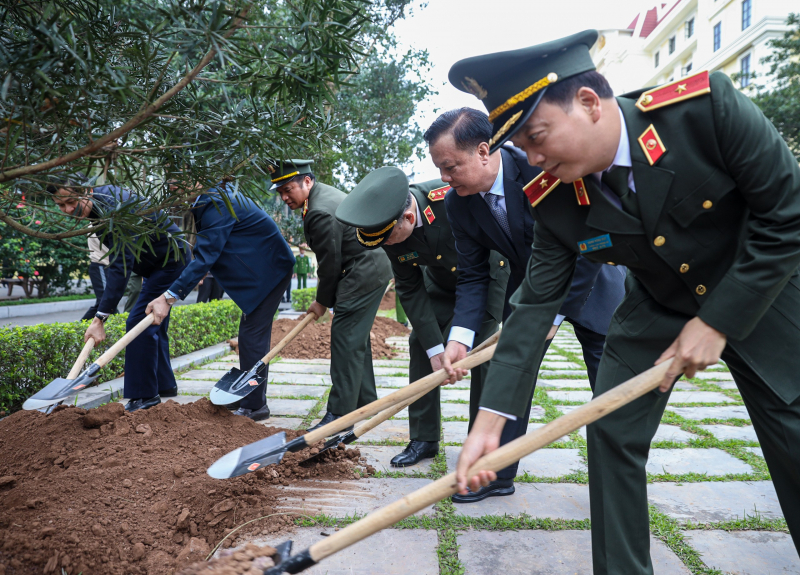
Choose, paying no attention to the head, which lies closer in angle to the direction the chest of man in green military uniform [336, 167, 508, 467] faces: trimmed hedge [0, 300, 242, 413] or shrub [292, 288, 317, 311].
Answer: the trimmed hedge

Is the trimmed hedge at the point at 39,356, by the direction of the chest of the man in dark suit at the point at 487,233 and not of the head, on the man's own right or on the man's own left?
on the man's own right

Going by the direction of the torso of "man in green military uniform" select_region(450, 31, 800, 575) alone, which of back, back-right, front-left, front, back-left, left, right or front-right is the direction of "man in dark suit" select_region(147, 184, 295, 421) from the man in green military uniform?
right

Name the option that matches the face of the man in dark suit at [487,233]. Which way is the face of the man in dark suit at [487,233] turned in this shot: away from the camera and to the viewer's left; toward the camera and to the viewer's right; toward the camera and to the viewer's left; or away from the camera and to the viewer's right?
toward the camera and to the viewer's left

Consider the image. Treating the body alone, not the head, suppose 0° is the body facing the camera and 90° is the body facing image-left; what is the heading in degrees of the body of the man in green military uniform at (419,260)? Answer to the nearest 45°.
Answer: approximately 45°

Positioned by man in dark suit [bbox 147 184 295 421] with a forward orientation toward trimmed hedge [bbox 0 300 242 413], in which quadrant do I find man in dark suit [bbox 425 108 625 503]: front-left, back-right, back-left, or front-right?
back-left

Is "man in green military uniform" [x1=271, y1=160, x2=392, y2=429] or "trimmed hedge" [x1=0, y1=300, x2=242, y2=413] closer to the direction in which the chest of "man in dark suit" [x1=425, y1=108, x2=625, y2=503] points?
the trimmed hedge

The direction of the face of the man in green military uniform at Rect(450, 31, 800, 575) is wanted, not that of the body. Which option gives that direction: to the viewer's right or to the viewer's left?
to the viewer's left

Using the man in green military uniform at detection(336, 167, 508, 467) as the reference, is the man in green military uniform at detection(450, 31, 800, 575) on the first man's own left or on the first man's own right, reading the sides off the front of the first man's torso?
on the first man's own left

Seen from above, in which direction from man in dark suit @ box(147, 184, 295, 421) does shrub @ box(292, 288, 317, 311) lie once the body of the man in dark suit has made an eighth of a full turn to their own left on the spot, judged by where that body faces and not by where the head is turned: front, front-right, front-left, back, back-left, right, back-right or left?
back-right

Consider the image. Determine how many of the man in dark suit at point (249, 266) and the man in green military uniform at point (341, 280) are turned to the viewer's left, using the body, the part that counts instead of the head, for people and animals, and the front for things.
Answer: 2

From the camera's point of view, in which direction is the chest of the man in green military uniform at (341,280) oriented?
to the viewer's left

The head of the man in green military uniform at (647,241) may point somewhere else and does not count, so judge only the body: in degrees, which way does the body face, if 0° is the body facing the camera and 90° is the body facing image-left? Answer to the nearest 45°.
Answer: approximately 45°
